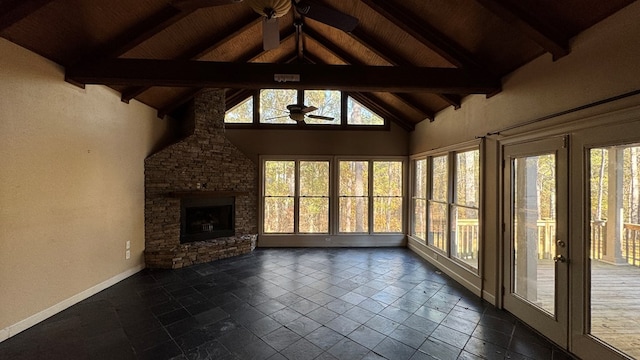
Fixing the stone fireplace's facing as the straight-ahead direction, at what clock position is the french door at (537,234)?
The french door is roughly at 12 o'clock from the stone fireplace.

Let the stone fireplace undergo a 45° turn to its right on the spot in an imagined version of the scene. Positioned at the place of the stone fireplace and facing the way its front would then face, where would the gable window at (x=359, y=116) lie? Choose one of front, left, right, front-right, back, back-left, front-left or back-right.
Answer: left

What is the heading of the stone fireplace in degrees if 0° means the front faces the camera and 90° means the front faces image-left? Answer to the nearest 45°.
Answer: approximately 315°

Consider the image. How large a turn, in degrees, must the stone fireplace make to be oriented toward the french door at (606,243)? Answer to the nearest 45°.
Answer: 0° — it already faces it

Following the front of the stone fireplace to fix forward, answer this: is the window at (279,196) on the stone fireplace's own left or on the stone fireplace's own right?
on the stone fireplace's own left

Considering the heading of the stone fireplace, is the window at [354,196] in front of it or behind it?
in front

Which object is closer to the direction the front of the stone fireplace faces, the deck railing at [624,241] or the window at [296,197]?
the deck railing

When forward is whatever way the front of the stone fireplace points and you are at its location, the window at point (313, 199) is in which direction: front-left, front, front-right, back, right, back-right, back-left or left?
front-left

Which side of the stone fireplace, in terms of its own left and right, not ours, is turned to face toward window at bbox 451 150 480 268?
front

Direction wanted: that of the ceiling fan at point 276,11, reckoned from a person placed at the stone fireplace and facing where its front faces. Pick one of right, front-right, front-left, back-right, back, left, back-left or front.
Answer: front-right

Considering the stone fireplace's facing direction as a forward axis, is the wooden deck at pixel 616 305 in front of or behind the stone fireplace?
in front

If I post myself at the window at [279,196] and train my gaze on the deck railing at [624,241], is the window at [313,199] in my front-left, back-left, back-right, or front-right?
front-left

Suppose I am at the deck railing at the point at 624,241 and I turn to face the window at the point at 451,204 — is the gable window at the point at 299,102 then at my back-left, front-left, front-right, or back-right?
front-right

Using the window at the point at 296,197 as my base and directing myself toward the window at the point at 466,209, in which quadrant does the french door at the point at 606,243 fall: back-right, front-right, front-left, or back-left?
front-right

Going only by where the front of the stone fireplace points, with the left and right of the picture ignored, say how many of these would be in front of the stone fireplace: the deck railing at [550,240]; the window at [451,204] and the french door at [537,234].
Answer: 3

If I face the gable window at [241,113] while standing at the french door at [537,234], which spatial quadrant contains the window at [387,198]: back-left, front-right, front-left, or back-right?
front-right

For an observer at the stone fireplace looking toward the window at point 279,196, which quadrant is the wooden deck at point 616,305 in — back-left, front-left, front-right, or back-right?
front-right

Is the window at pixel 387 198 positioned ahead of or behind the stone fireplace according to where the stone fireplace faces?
ahead
